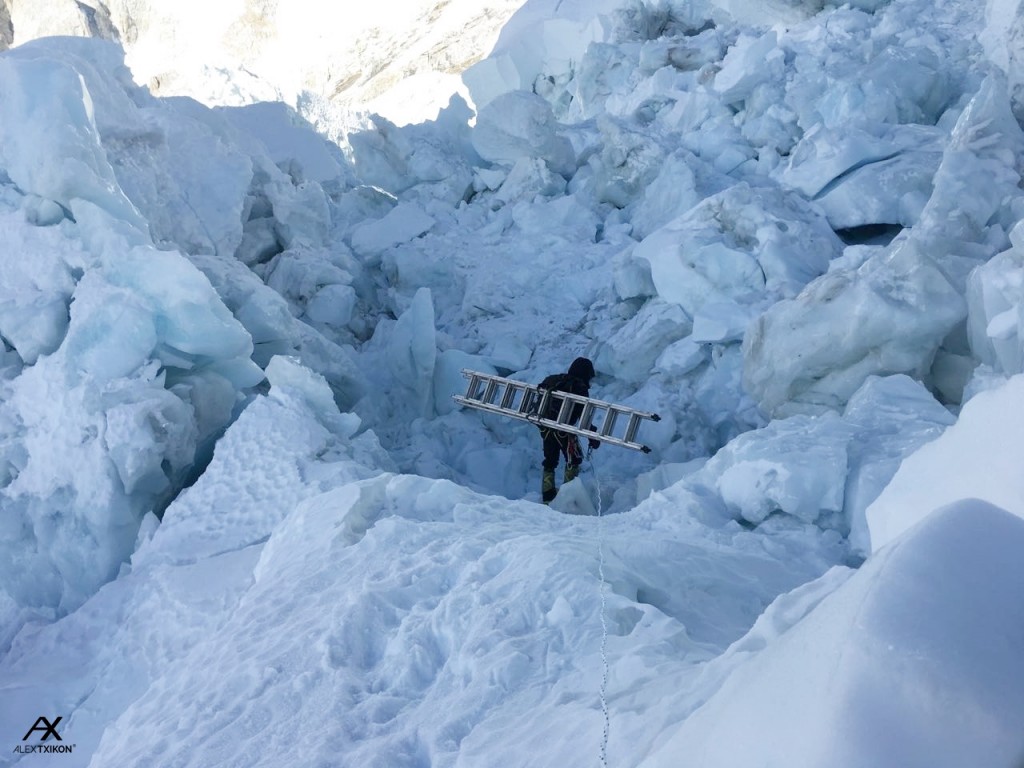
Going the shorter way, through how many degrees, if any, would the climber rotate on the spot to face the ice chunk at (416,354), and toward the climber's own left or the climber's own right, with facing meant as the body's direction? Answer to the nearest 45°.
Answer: approximately 90° to the climber's own left

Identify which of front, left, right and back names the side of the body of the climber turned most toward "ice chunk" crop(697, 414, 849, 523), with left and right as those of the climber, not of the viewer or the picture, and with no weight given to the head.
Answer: right

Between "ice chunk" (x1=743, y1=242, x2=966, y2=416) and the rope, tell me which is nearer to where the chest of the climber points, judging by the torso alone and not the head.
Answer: the ice chunk

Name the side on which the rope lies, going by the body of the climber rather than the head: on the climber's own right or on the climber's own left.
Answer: on the climber's own right

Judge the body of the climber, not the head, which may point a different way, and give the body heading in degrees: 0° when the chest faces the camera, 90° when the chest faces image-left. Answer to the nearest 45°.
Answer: approximately 225°

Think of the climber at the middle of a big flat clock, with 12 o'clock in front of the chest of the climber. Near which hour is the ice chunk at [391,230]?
The ice chunk is roughly at 10 o'clock from the climber.

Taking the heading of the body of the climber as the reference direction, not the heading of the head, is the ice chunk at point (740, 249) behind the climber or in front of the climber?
in front

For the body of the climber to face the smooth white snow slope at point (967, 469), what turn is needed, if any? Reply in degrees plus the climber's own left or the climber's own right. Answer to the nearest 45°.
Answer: approximately 135° to the climber's own right

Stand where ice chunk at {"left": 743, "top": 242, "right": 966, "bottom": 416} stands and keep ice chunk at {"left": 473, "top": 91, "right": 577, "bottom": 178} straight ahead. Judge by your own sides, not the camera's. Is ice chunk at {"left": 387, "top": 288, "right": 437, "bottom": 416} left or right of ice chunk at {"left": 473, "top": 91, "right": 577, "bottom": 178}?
left

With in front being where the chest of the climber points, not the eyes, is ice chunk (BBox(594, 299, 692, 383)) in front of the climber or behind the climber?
in front
